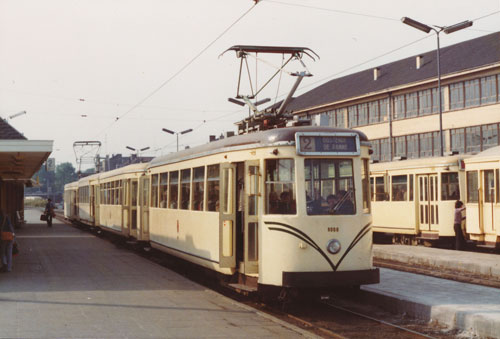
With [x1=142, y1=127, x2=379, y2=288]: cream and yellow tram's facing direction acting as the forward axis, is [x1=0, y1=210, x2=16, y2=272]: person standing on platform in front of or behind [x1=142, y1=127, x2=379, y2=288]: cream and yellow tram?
behind

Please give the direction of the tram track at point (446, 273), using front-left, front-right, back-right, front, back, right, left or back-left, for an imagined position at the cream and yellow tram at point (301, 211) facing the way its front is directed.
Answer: left
